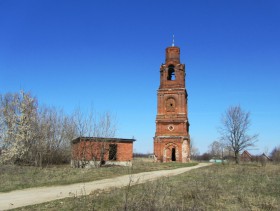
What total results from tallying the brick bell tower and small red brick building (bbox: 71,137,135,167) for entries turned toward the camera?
2

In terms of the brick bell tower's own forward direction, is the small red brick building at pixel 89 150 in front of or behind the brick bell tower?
in front

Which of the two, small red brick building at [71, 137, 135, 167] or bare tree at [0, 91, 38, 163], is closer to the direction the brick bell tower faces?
the small red brick building

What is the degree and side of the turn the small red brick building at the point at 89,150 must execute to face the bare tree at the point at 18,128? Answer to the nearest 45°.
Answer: approximately 135° to its right

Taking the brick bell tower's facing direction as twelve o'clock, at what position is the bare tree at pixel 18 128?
The bare tree is roughly at 2 o'clock from the brick bell tower.

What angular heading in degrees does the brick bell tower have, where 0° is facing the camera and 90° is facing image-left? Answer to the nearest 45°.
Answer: approximately 0°
